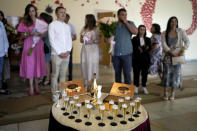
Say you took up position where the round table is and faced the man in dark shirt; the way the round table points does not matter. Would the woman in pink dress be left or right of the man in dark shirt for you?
left

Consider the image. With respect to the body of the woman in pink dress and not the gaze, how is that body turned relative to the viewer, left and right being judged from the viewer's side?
facing the viewer and to the right of the viewer

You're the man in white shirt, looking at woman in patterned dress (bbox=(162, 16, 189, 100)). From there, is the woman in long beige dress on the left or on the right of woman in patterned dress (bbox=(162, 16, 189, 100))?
left

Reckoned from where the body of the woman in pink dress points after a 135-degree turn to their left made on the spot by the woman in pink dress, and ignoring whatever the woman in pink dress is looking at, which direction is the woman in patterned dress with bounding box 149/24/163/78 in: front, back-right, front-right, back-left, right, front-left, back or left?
right

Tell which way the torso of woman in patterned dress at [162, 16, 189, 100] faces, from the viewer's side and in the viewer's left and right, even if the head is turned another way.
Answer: facing the viewer

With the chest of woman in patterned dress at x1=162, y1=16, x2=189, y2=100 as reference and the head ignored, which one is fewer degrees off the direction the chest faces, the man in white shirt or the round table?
the round table

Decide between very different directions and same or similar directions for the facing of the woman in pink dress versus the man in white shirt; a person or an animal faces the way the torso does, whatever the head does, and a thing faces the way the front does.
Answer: same or similar directions

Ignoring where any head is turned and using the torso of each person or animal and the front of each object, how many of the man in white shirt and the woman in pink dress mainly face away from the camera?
0

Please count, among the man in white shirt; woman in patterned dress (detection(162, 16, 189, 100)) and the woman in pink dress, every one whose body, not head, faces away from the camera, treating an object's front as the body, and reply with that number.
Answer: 0

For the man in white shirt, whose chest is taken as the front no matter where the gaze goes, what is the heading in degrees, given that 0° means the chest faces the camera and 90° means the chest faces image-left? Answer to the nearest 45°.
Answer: approximately 315°
